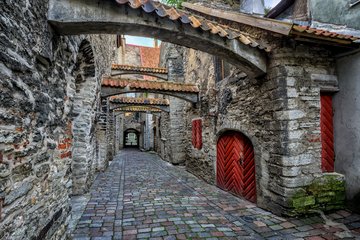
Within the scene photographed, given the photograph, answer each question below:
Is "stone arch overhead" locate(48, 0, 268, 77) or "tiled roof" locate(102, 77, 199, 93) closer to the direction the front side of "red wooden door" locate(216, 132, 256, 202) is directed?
the stone arch overhead

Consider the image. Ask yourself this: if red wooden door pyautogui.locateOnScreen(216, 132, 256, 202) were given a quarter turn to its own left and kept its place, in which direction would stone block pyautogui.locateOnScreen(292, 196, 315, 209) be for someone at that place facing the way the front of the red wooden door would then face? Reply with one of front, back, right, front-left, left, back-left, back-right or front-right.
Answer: front

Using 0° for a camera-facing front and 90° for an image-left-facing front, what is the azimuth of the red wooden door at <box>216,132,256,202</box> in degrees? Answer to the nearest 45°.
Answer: approximately 45°

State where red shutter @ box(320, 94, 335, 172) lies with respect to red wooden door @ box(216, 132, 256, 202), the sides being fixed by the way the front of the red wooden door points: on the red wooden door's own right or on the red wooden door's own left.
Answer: on the red wooden door's own left
